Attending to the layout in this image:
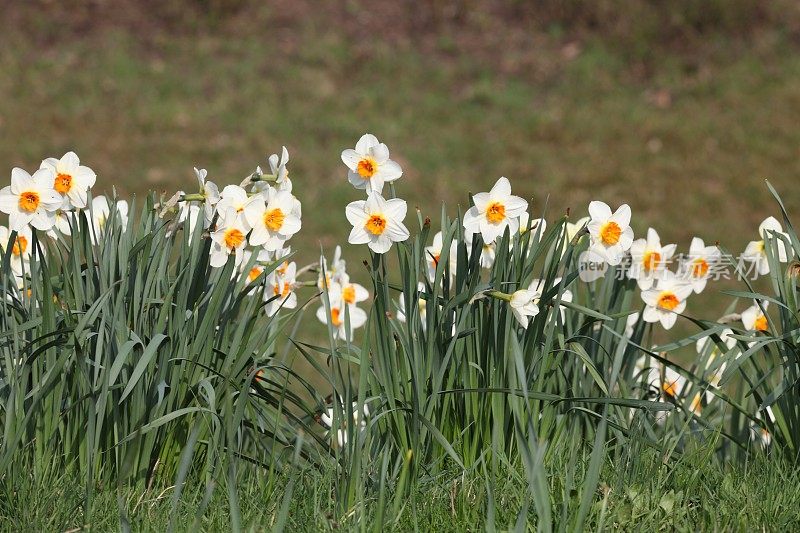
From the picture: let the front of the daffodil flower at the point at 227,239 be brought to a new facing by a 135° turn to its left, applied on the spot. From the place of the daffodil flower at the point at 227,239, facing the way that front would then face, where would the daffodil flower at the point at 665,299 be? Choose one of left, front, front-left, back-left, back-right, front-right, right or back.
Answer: right

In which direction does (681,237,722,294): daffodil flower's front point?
toward the camera

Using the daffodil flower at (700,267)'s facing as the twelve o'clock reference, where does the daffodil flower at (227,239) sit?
the daffodil flower at (227,239) is roughly at 2 o'clock from the daffodil flower at (700,267).

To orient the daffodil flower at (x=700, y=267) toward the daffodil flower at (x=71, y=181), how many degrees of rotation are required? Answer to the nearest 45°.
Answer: approximately 45° to its right

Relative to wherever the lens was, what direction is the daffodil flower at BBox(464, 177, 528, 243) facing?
facing the viewer

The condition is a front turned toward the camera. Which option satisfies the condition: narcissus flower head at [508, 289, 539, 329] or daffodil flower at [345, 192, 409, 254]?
the daffodil flower

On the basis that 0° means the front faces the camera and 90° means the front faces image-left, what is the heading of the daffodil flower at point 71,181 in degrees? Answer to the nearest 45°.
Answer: approximately 45°

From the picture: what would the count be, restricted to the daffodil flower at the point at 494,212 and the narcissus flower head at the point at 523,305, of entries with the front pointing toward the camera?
1

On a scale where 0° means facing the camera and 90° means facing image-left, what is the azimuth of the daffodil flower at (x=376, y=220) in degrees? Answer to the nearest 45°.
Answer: approximately 0°

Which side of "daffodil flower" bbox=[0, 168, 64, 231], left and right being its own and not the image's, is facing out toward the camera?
front

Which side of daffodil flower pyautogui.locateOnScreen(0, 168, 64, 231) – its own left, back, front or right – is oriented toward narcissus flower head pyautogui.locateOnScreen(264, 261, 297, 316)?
left

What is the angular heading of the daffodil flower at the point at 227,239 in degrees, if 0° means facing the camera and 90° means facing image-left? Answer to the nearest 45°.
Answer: approximately 315°
